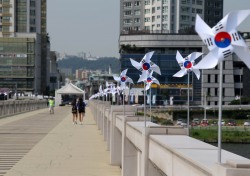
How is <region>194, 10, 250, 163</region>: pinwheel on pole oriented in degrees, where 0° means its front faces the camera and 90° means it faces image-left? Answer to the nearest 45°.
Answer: approximately 0°
